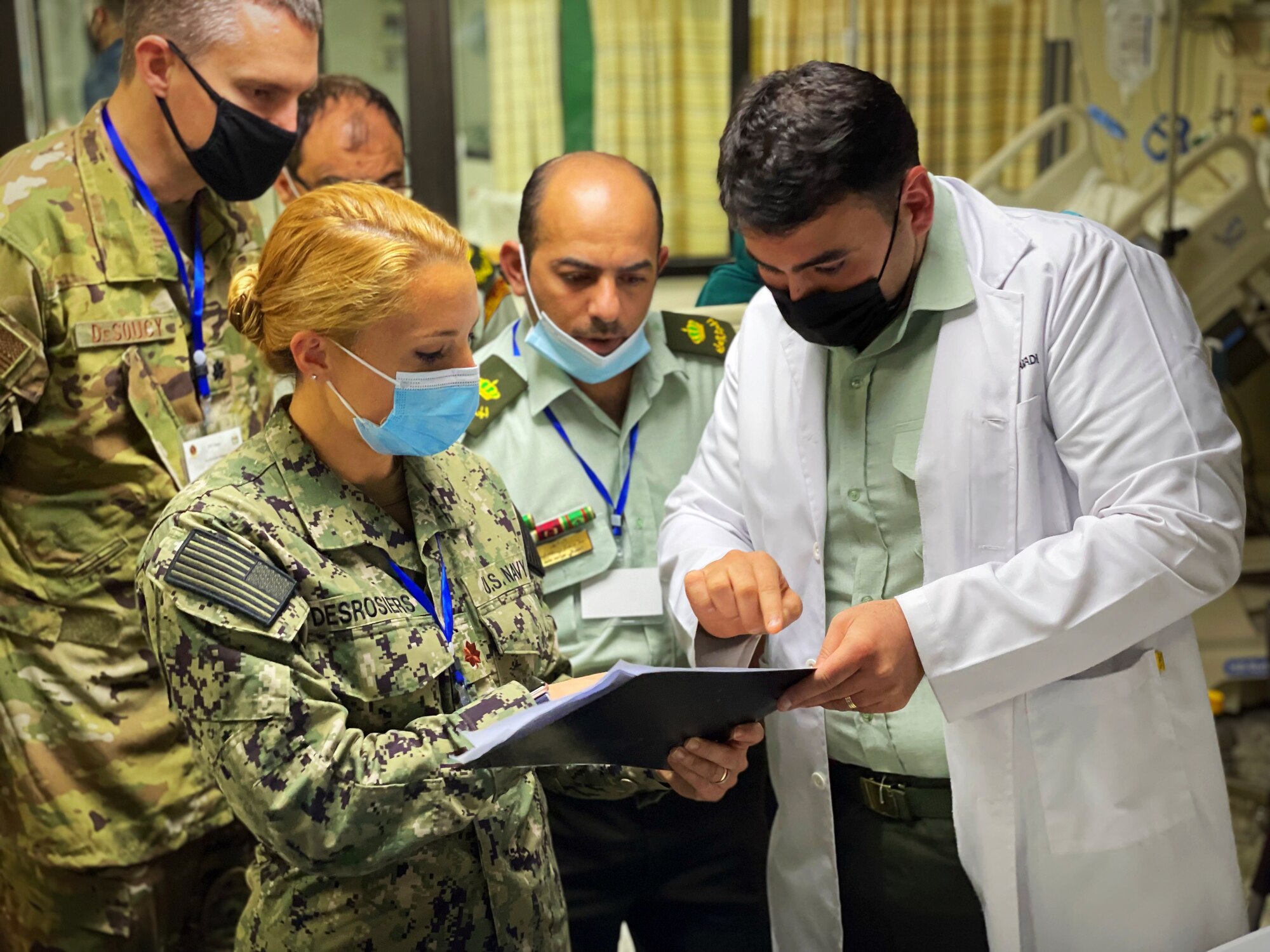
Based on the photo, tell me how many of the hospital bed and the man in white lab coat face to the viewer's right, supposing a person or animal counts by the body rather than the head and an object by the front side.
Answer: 0

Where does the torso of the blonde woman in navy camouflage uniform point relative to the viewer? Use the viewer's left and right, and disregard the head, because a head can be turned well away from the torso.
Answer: facing the viewer and to the right of the viewer

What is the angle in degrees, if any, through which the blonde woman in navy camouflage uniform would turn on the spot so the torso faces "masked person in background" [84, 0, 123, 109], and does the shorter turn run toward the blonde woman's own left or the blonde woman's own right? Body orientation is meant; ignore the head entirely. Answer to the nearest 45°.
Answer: approximately 135° to the blonde woman's own left

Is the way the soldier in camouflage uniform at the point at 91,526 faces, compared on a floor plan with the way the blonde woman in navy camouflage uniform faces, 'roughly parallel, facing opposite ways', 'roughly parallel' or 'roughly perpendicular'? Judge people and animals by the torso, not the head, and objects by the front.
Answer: roughly parallel

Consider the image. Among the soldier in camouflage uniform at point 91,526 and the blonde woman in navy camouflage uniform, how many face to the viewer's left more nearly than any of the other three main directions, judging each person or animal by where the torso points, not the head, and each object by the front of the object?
0

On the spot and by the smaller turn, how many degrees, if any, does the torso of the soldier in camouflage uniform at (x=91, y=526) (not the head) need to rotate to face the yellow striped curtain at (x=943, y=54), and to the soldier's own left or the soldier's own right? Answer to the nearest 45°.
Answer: approximately 90° to the soldier's own left

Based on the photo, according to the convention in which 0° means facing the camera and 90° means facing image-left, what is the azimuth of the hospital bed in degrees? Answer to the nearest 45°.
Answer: approximately 45°

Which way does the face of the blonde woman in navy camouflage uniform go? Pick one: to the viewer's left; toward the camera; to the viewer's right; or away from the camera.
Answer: to the viewer's right

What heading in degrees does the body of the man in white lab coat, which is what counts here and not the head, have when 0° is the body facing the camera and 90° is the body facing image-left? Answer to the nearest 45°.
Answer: approximately 45°

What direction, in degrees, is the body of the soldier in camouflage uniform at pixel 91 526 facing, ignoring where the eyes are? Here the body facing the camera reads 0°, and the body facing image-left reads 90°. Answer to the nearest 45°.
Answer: approximately 315°

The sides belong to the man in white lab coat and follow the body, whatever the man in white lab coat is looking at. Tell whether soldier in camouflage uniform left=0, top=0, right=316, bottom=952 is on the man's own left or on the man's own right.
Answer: on the man's own right

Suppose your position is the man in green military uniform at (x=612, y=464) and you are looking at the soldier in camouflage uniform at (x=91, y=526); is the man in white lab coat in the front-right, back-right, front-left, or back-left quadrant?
back-left
